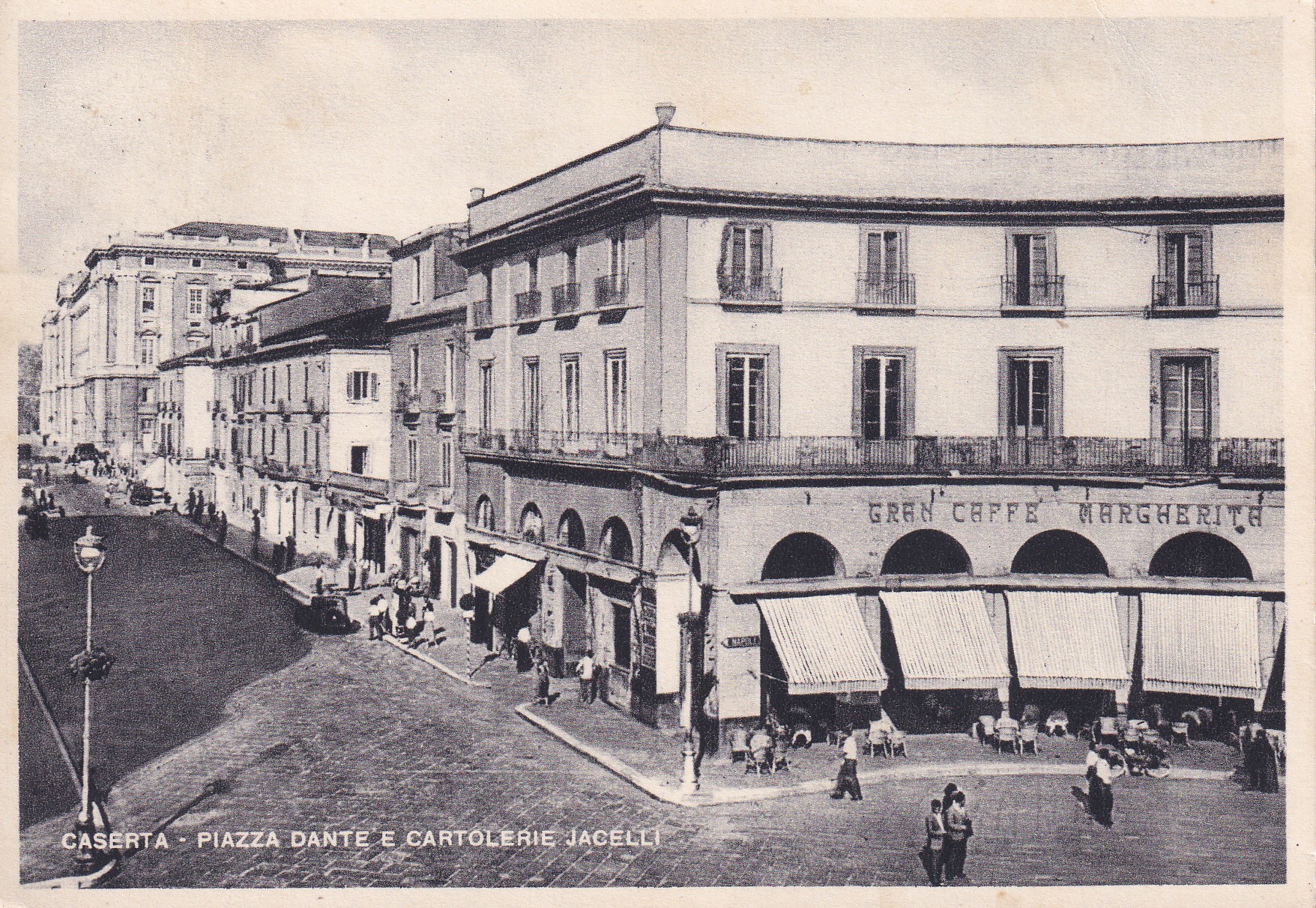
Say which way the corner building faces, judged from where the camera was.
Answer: facing the viewer

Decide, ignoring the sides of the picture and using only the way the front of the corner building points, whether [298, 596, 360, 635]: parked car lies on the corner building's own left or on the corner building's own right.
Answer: on the corner building's own right

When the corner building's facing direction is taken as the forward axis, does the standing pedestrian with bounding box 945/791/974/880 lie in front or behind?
in front

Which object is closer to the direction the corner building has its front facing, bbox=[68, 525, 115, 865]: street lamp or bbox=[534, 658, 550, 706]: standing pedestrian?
the street lamp

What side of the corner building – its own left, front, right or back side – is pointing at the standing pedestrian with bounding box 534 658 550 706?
right

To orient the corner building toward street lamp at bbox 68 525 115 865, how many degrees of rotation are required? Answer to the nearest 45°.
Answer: approximately 45° to its right

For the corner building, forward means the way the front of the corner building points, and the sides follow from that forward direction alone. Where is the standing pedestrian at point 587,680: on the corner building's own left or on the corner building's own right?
on the corner building's own right

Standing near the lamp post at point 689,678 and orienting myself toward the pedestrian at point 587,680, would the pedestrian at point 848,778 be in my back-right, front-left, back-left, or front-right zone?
back-right

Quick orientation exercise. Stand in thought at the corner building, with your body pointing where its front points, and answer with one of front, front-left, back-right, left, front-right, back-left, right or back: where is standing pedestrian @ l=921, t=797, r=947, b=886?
front
